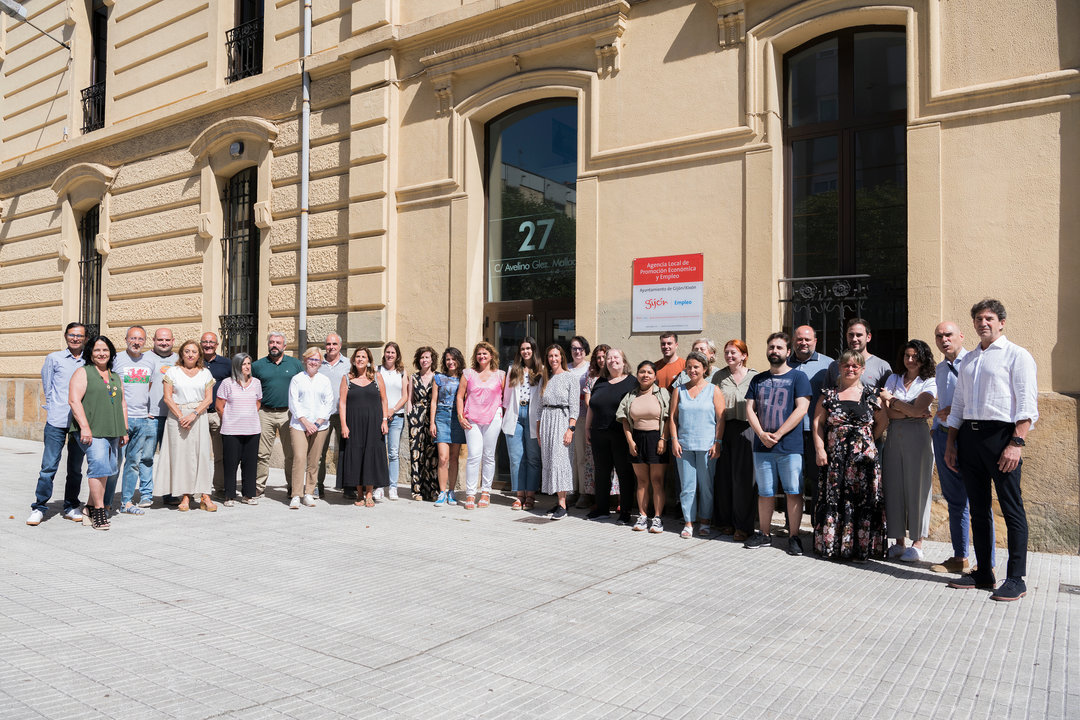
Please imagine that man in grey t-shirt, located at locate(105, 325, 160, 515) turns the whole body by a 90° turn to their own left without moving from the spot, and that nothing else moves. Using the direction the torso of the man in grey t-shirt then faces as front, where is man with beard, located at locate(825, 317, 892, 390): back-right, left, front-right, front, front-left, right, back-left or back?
front-right

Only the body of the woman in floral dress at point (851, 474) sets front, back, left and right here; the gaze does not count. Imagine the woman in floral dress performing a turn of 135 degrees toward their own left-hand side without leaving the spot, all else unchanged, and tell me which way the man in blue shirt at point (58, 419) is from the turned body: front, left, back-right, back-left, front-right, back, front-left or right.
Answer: back-left

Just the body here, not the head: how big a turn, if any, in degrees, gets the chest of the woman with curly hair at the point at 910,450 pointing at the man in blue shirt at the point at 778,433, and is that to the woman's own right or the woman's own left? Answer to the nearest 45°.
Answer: approximately 45° to the woman's own right

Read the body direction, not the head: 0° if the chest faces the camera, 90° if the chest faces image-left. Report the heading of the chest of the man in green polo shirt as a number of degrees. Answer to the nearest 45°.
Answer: approximately 0°

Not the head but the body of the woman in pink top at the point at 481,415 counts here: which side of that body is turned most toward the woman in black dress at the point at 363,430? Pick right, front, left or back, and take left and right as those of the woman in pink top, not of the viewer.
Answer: right

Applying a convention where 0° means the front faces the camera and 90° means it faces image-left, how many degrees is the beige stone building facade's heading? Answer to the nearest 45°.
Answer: approximately 45°

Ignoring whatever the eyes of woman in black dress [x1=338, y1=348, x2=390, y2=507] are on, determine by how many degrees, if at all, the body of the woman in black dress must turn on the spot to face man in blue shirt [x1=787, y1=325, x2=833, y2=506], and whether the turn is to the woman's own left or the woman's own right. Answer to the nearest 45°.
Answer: approximately 45° to the woman's own left

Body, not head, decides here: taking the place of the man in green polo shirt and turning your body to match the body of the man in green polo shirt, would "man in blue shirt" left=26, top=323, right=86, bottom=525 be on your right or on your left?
on your right

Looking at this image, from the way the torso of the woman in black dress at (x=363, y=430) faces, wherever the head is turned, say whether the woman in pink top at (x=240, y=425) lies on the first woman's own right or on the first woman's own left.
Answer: on the first woman's own right

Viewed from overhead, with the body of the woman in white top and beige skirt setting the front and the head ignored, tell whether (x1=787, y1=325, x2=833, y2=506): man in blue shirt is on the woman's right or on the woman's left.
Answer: on the woman's left
